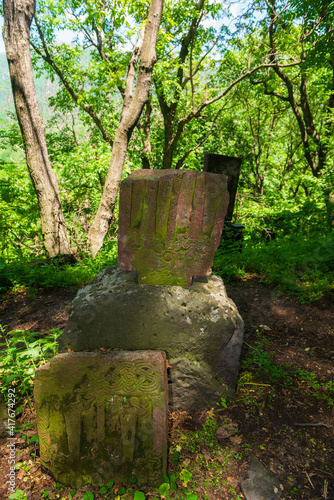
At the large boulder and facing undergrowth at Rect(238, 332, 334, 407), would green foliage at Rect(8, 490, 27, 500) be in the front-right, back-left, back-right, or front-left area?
back-right

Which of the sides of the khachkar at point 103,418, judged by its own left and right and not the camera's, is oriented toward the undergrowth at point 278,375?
left

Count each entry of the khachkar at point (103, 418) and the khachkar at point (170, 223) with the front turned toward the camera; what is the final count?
2

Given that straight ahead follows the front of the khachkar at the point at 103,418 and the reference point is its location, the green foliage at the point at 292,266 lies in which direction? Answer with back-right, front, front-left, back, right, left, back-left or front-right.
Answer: back-left

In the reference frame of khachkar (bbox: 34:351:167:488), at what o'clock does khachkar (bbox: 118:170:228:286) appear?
khachkar (bbox: 118:170:228:286) is roughly at 7 o'clock from khachkar (bbox: 34:351:167:488).

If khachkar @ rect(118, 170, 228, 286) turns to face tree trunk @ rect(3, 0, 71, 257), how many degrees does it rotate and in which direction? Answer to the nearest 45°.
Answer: approximately 135° to its right

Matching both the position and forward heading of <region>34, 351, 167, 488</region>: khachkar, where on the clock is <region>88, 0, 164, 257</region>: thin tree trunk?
The thin tree trunk is roughly at 6 o'clock from the khachkar.

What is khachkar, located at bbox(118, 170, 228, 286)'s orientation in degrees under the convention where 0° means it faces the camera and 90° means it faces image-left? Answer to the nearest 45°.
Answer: approximately 0°

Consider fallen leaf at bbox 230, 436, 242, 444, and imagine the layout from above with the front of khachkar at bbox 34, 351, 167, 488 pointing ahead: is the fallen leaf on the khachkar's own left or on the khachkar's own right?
on the khachkar's own left
